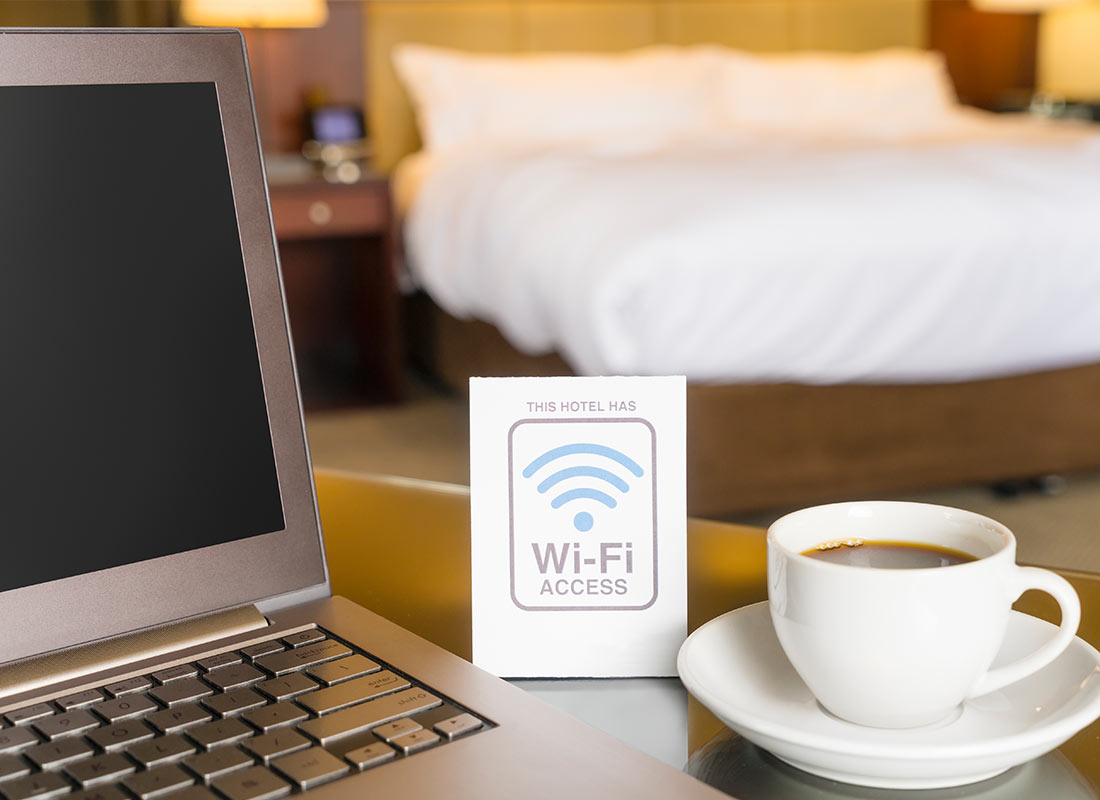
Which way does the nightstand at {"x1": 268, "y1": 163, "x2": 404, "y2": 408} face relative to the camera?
toward the camera

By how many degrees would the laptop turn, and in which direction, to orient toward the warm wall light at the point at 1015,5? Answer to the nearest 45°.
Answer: approximately 90° to its left

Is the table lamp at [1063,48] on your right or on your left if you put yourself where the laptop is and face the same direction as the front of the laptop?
on your left

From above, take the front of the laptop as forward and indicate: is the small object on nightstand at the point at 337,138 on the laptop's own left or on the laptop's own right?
on the laptop's own left

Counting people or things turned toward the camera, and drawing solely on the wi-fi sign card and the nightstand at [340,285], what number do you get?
2

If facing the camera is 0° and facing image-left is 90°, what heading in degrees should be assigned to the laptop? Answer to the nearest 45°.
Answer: approximately 315°

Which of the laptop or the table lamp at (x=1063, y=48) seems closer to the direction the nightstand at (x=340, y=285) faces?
the laptop

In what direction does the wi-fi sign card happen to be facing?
toward the camera

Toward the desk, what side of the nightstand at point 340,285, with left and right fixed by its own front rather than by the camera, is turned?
front

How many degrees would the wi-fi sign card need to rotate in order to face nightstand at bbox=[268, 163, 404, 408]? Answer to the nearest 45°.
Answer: approximately 180°

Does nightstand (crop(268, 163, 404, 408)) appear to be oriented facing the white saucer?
yes
